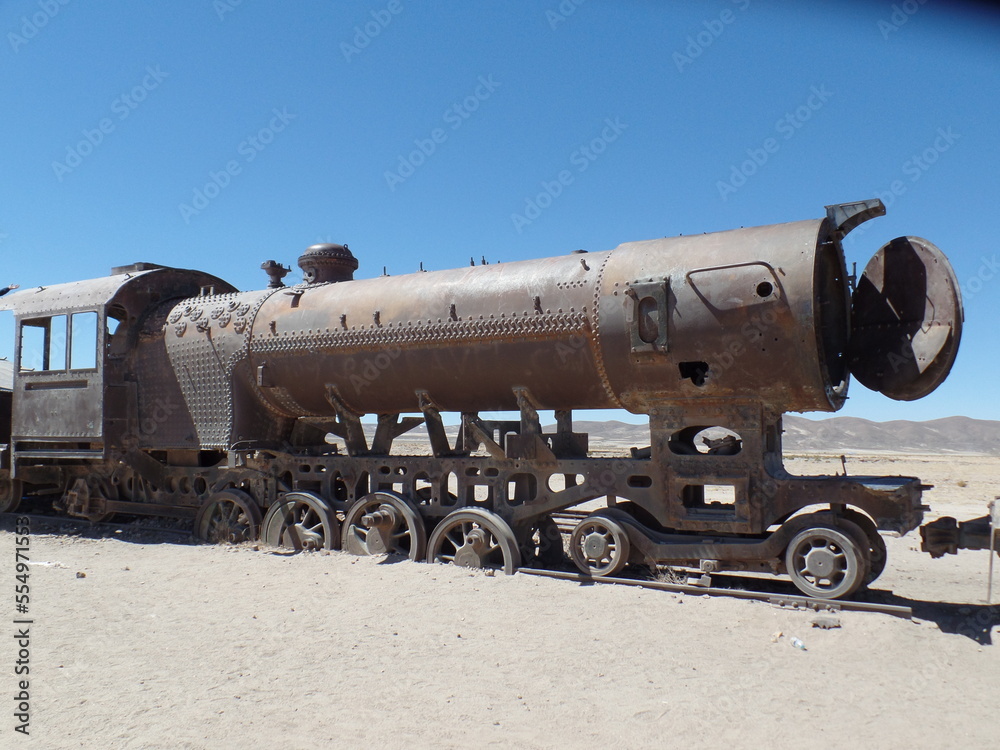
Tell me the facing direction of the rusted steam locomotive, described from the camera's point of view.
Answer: facing the viewer and to the right of the viewer
